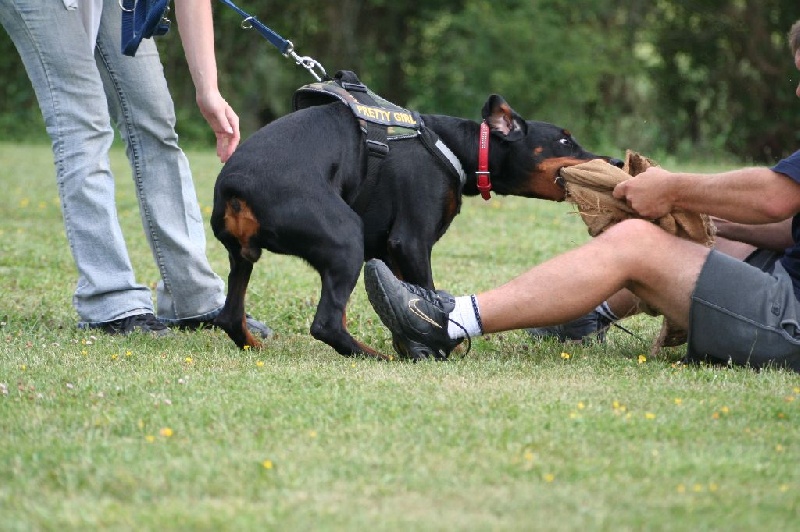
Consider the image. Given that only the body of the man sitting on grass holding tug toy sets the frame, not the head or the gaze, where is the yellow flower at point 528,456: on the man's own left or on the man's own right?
on the man's own left

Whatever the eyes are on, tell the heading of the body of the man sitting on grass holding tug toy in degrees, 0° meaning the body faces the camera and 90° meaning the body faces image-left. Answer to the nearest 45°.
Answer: approximately 90°

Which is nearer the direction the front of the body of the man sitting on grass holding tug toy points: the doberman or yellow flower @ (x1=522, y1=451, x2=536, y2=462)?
the doberman

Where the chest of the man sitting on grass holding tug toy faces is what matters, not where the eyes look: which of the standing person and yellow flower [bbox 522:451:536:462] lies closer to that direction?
the standing person

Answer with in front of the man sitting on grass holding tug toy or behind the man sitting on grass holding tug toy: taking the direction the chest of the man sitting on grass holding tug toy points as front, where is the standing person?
in front
